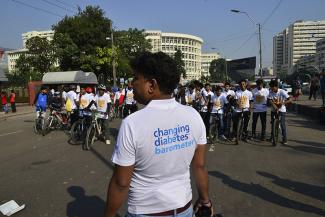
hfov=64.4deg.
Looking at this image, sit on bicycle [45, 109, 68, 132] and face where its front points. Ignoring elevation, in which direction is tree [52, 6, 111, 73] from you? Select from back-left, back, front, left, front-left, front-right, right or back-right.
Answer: back-right

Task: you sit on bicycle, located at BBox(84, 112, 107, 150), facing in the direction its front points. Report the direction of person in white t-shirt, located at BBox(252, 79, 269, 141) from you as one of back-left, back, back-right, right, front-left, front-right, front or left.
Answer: back-left

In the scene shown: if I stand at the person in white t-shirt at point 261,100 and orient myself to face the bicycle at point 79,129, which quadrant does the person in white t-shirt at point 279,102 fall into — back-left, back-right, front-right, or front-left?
back-left

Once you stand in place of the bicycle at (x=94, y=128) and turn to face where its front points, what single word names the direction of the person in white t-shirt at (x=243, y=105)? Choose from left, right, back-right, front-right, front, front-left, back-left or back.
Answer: back-left

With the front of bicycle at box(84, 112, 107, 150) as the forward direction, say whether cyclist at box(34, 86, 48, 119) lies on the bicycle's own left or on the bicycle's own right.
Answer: on the bicycle's own right

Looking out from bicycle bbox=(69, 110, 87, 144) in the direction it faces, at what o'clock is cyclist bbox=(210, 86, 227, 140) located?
The cyclist is roughly at 8 o'clock from the bicycle.

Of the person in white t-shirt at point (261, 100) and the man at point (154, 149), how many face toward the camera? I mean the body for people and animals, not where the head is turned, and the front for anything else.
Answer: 1

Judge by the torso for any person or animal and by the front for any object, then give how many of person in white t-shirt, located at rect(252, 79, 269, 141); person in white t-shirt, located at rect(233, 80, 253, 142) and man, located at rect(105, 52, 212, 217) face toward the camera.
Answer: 2
